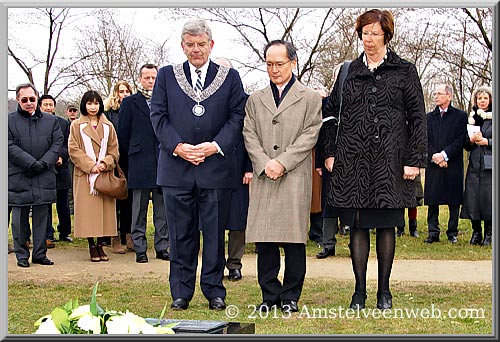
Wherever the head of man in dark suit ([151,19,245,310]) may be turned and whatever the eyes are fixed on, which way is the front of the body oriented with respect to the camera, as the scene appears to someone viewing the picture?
toward the camera

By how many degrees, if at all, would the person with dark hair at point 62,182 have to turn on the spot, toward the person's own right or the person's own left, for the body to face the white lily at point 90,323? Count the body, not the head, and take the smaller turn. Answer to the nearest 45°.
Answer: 0° — they already face it

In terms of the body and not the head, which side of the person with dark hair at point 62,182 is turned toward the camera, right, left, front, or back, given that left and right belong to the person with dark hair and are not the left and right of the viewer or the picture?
front

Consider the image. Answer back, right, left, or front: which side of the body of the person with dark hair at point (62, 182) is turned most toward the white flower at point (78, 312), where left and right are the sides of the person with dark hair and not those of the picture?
front

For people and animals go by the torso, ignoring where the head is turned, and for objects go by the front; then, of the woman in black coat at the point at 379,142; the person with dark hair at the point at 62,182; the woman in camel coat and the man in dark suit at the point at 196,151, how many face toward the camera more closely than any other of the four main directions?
4

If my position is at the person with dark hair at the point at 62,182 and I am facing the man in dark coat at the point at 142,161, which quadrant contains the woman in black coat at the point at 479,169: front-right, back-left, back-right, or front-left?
front-left

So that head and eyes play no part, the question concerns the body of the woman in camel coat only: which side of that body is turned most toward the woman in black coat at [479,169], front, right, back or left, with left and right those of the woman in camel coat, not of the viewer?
left

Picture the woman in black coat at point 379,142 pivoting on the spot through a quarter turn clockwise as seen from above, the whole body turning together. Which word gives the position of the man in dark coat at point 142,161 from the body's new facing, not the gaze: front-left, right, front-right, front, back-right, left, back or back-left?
front-right

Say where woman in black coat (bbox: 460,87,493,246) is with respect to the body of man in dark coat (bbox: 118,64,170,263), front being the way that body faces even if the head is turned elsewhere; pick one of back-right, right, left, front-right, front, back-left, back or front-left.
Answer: front-left

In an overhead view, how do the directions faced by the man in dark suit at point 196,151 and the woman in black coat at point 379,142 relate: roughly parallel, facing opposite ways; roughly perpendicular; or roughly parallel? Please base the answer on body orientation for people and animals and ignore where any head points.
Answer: roughly parallel

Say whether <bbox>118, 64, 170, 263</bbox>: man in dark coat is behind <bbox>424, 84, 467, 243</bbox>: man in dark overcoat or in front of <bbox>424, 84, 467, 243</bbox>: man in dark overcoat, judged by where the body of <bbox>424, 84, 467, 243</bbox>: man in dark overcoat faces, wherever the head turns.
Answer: in front

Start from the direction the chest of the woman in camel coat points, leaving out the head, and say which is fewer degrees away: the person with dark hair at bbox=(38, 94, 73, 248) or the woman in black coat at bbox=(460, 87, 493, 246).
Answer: the woman in black coat
